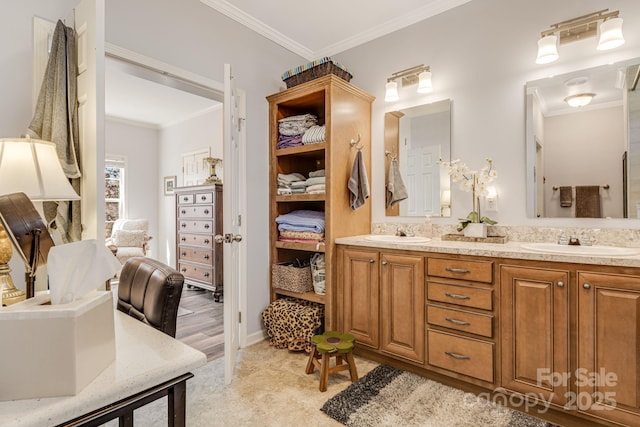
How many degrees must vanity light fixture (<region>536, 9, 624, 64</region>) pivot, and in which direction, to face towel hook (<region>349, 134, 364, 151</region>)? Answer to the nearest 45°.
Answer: approximately 45° to its right

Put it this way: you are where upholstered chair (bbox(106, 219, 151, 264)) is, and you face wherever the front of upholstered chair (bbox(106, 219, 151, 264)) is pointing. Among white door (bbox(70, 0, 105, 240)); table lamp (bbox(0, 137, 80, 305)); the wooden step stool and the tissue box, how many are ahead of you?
4

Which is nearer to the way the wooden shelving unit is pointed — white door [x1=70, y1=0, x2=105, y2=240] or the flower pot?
the white door

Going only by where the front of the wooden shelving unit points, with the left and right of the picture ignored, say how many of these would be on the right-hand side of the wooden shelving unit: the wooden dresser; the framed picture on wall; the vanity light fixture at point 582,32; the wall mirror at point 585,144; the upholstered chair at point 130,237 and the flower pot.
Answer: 3

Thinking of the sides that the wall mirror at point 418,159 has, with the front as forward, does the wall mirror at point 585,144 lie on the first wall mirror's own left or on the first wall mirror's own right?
on the first wall mirror's own left

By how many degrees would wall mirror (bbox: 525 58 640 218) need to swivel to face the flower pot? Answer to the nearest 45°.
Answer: approximately 45° to its right

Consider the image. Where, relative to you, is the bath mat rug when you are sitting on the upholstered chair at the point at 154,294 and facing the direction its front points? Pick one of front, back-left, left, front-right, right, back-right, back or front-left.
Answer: back-left

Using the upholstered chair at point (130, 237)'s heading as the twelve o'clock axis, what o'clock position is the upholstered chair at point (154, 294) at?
the upholstered chair at point (154, 294) is roughly at 12 o'clock from the upholstered chair at point (130, 237).
